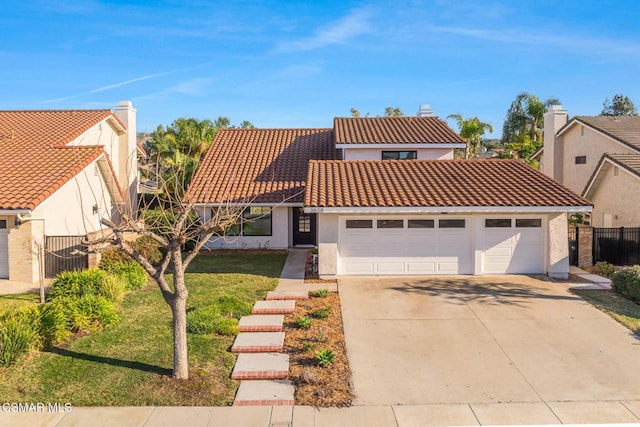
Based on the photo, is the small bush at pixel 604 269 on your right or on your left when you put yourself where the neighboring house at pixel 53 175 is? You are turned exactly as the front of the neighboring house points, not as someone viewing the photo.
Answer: on your left

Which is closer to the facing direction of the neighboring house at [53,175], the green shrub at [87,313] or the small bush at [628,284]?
the green shrub

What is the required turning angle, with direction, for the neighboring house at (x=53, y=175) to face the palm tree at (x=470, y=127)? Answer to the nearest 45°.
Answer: approximately 90° to its left

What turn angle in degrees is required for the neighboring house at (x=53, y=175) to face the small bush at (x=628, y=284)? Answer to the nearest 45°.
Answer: approximately 45° to its left

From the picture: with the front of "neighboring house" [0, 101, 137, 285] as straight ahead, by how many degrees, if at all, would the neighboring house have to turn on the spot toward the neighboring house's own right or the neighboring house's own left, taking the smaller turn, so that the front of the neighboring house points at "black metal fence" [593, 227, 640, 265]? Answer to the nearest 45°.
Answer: approximately 45° to the neighboring house's own left

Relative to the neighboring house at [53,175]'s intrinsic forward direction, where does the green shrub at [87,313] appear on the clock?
The green shrub is roughly at 12 o'clock from the neighboring house.

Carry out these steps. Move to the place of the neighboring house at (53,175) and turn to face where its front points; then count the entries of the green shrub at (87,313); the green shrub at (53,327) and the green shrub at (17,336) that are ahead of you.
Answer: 3

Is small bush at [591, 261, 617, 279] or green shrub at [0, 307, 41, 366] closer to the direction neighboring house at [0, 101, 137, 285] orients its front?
the green shrub

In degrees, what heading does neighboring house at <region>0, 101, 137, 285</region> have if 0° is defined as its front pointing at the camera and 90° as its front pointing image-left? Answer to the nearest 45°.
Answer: approximately 0°

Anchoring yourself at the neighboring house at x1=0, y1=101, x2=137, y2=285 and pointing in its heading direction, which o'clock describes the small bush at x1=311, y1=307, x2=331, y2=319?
The small bush is roughly at 11 o'clock from the neighboring house.

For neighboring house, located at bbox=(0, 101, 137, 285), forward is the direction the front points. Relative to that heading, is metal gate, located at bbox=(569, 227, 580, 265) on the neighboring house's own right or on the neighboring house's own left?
on the neighboring house's own left
